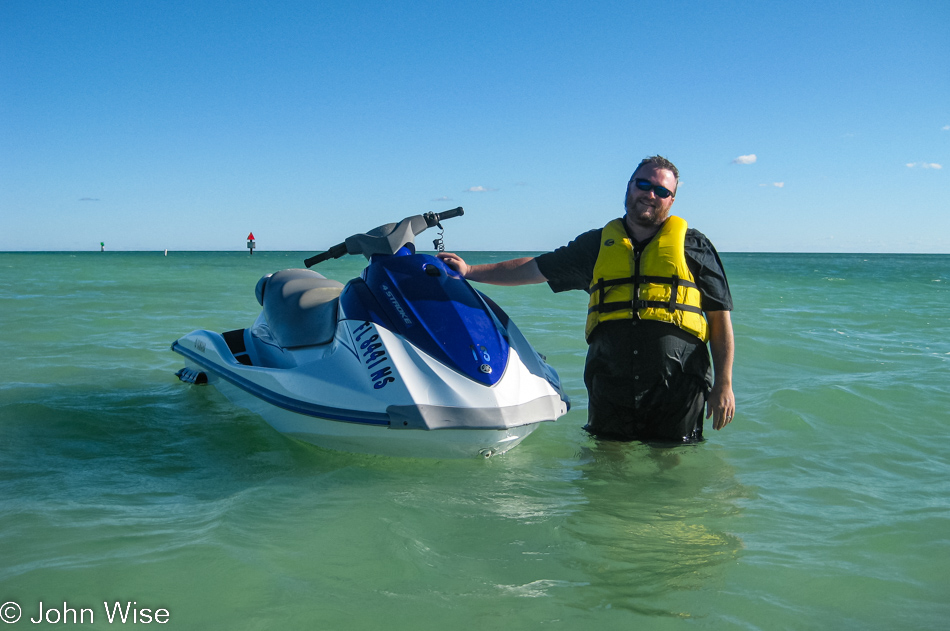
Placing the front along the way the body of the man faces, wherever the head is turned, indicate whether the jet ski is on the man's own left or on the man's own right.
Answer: on the man's own right

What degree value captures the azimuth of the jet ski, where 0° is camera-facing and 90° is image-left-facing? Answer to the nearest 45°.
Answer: approximately 315°

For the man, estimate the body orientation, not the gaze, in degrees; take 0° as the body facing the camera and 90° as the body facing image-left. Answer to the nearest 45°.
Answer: approximately 0°
